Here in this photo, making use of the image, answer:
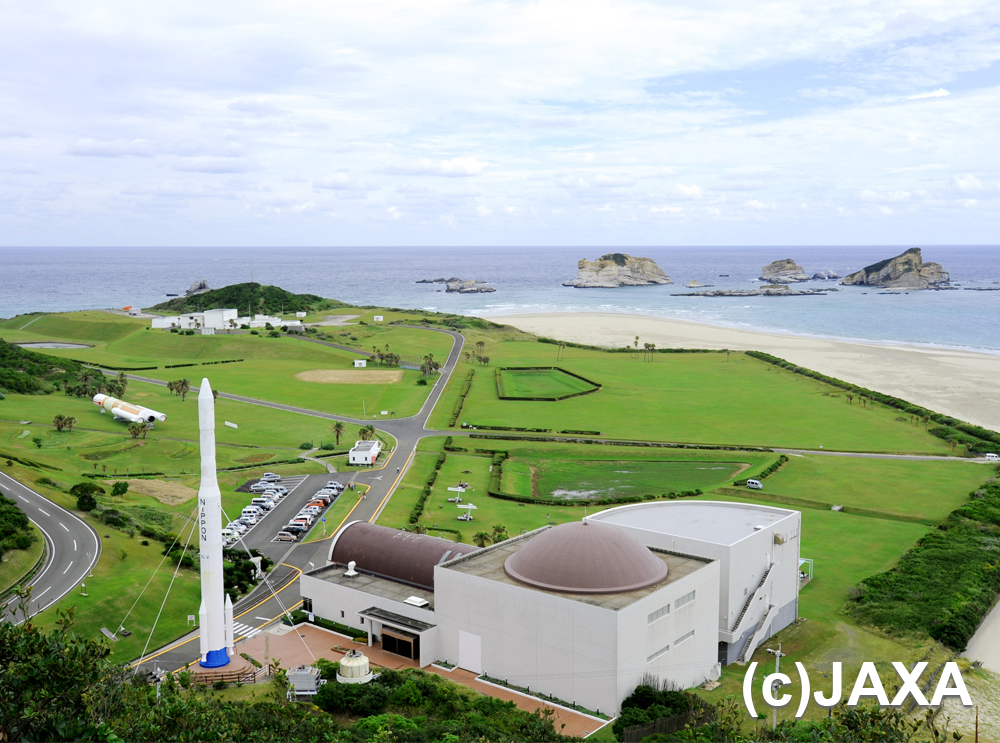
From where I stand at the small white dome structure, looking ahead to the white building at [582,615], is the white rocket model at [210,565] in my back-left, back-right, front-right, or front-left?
back-left

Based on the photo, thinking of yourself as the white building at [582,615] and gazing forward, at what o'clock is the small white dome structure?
The small white dome structure is roughly at 1 o'clock from the white building.

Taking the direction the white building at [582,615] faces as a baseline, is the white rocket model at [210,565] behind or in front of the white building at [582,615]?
in front

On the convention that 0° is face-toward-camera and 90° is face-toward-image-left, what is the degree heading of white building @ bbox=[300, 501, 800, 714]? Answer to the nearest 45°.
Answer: approximately 45°

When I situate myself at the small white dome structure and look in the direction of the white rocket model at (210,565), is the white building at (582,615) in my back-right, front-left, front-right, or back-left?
back-right
